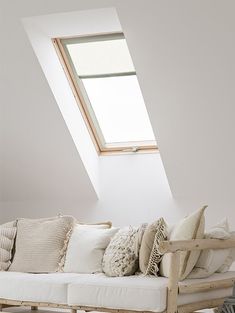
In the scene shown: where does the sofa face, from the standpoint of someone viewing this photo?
facing the viewer and to the left of the viewer
